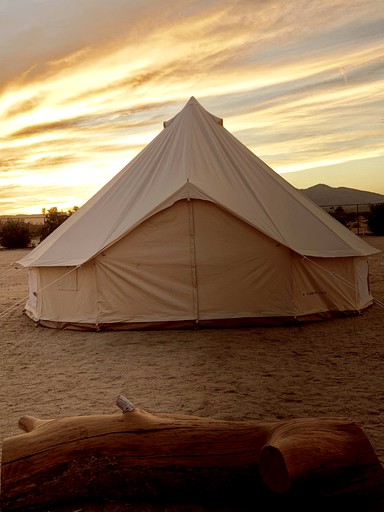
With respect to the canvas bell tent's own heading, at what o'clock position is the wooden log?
The wooden log is roughly at 12 o'clock from the canvas bell tent.

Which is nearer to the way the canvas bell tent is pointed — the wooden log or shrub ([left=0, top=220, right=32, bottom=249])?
the wooden log

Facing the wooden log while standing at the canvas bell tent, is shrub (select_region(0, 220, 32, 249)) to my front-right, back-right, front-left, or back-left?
back-right

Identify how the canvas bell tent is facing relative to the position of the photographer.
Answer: facing the viewer

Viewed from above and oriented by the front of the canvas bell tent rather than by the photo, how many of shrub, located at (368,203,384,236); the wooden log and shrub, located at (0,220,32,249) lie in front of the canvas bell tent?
1

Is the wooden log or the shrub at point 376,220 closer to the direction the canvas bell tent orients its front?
the wooden log

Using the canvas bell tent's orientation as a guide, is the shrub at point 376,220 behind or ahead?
behind

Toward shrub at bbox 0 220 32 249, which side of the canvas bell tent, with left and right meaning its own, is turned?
back

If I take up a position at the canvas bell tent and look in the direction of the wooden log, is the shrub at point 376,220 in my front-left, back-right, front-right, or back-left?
back-left

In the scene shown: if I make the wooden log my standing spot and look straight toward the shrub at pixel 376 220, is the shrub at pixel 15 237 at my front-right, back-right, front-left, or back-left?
front-left

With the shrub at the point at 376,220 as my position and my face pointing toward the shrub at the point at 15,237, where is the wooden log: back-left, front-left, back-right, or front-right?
front-left
